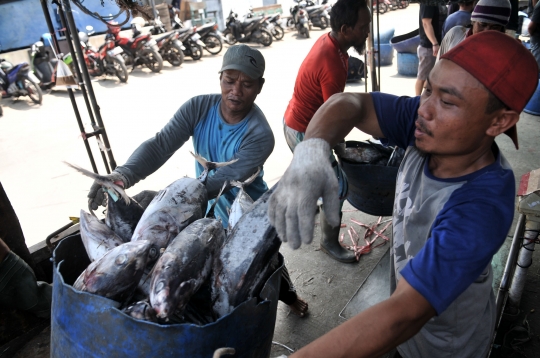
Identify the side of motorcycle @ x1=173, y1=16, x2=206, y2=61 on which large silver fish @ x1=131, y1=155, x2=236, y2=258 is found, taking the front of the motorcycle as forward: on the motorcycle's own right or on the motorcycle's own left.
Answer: on the motorcycle's own left

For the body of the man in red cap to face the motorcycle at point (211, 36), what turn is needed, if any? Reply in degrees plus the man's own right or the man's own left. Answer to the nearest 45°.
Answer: approximately 90° to the man's own right

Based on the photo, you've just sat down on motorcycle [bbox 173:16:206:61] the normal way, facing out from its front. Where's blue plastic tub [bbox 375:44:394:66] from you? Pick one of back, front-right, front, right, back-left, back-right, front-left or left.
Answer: back

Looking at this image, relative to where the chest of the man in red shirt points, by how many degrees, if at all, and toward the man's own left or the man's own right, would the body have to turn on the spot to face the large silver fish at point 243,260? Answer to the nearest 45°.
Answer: approximately 90° to the man's own right

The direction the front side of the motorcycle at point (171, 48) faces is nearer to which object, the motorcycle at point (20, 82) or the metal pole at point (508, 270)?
the motorcycle

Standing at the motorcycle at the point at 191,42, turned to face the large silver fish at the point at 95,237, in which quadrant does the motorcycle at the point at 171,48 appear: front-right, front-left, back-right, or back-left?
front-right

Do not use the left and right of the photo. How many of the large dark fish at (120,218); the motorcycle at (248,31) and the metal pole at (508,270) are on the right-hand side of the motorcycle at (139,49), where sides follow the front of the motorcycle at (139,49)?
1

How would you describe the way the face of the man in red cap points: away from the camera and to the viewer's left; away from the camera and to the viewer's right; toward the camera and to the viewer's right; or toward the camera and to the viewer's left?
toward the camera and to the viewer's left

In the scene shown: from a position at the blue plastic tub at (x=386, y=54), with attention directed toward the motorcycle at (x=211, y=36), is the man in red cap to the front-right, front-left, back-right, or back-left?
back-left
